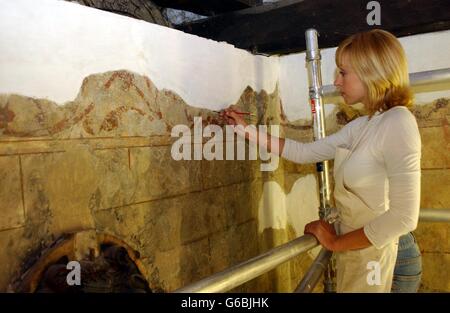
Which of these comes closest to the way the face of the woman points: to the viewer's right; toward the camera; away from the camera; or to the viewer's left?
to the viewer's left

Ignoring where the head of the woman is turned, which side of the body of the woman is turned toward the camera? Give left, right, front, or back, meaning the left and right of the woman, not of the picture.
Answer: left

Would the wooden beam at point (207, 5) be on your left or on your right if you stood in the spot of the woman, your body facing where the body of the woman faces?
on your right

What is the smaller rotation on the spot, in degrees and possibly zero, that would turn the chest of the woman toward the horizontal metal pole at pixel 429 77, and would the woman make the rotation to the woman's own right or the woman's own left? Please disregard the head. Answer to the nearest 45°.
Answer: approximately 135° to the woman's own right
